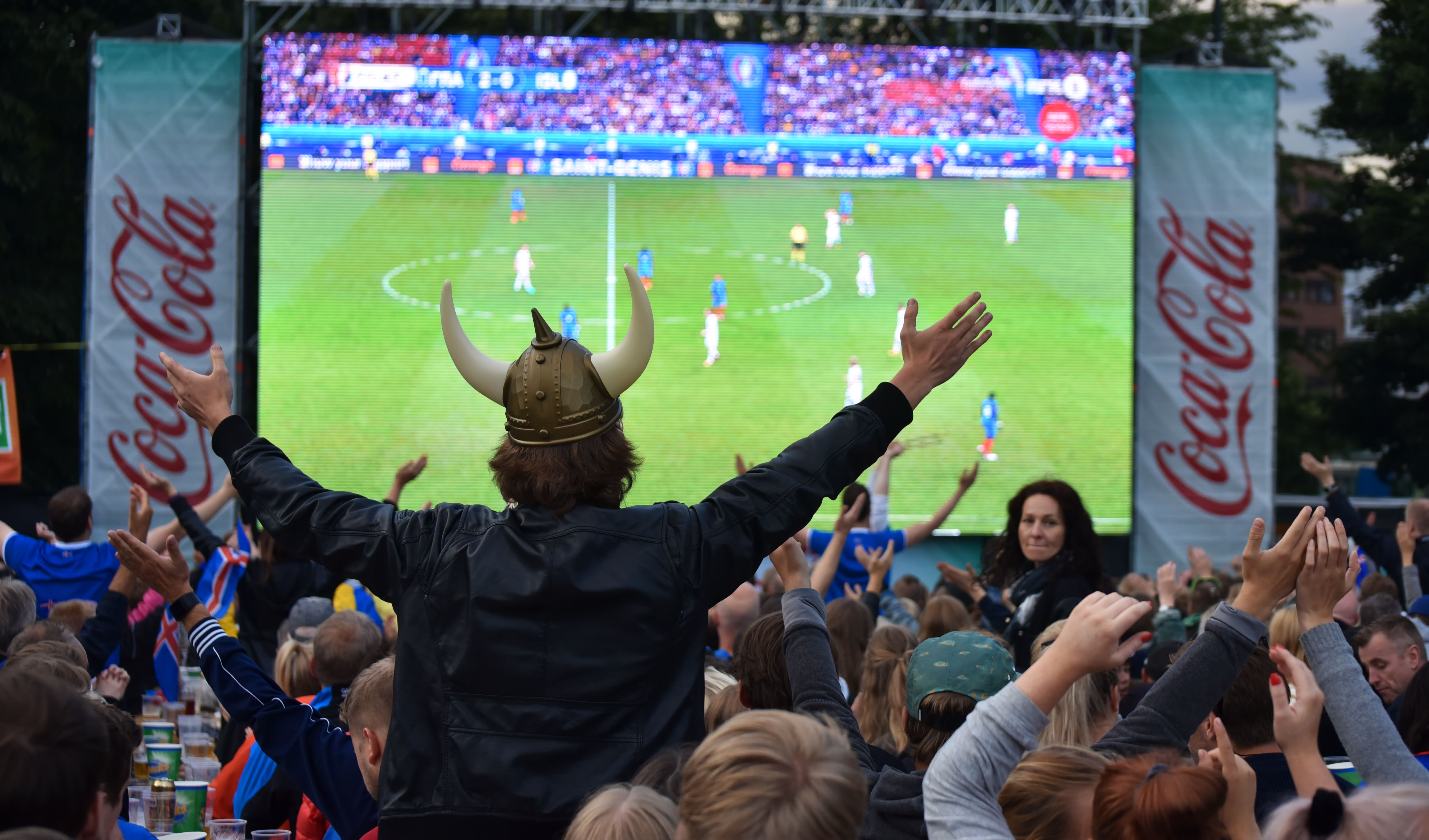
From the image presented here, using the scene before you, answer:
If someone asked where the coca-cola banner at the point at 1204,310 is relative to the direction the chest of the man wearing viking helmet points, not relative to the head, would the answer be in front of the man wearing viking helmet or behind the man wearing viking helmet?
in front

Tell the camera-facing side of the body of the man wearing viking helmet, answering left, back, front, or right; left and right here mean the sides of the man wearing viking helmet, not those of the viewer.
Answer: back

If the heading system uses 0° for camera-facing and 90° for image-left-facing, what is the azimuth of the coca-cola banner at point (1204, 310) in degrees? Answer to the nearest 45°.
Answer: approximately 0°

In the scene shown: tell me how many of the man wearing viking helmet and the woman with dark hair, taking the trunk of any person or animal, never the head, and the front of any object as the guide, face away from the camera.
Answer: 1

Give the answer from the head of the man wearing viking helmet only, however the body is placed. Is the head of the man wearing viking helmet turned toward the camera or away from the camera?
away from the camera

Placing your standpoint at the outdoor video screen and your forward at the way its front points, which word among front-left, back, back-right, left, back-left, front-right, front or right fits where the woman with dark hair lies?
front

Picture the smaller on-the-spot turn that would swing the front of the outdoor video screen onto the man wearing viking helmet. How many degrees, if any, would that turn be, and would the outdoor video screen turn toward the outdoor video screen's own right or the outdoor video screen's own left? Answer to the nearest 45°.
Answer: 0° — it already faces them

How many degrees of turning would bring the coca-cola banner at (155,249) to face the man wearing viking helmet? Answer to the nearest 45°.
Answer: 0° — it already faces them
